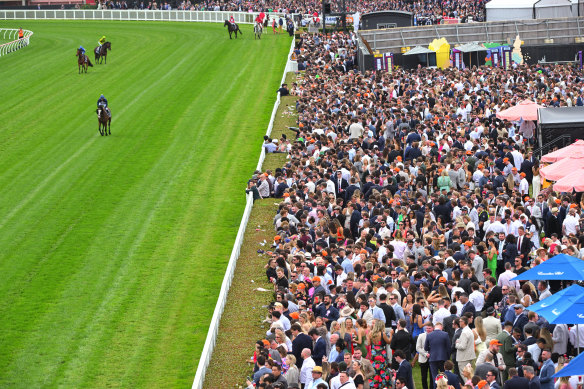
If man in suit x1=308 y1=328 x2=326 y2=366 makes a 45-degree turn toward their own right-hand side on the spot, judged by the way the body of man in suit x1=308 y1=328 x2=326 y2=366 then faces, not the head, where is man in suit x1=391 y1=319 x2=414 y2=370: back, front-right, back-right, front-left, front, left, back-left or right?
back-right

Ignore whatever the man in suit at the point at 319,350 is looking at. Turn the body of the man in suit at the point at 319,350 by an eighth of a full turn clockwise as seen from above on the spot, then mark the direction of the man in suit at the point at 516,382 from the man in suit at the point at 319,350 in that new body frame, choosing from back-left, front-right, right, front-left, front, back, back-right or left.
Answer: back

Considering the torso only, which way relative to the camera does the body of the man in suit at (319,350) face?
to the viewer's left

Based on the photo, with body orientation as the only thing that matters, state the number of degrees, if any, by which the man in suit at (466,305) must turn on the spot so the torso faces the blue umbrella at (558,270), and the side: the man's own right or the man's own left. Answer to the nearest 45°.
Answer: approximately 135° to the man's own left
